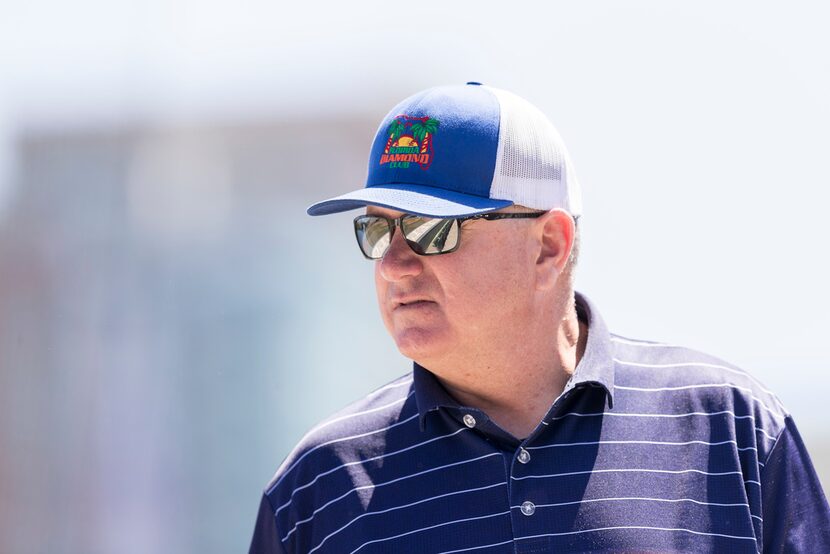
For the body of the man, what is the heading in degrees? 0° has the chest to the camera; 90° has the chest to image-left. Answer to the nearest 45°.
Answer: approximately 0°
